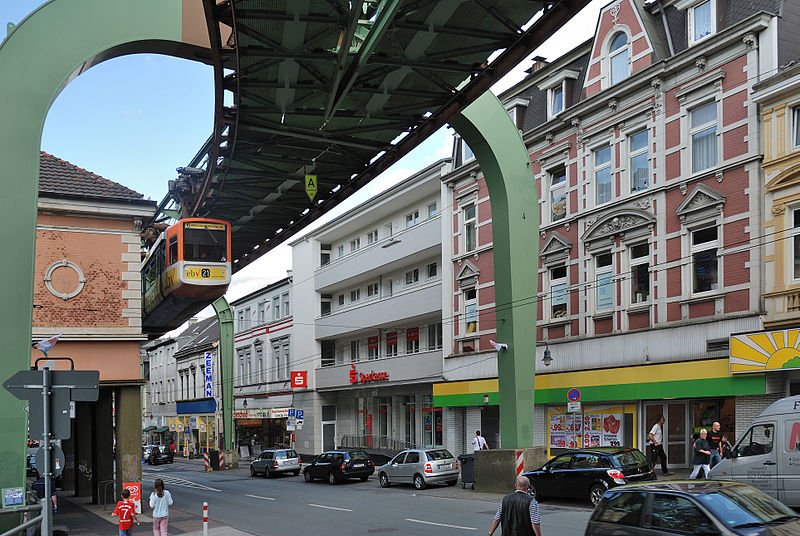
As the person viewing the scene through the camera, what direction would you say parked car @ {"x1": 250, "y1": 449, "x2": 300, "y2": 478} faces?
facing away from the viewer and to the left of the viewer

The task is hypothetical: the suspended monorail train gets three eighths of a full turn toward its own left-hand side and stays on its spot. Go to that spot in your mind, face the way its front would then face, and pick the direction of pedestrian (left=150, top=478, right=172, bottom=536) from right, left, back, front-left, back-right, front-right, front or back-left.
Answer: back

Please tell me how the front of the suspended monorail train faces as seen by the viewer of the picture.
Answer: facing the viewer and to the right of the viewer

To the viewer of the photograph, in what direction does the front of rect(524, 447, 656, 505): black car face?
facing away from the viewer and to the left of the viewer

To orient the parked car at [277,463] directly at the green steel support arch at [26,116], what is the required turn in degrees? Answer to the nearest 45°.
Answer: approximately 135° to its left

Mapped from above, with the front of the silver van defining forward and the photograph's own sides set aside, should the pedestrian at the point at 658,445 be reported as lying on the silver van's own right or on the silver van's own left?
on the silver van's own right

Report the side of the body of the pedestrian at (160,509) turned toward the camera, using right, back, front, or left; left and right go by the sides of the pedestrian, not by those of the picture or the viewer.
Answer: back

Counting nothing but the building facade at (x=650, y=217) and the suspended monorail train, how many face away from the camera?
0

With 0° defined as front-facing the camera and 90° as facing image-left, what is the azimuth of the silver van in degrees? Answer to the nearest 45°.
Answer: approximately 90°
